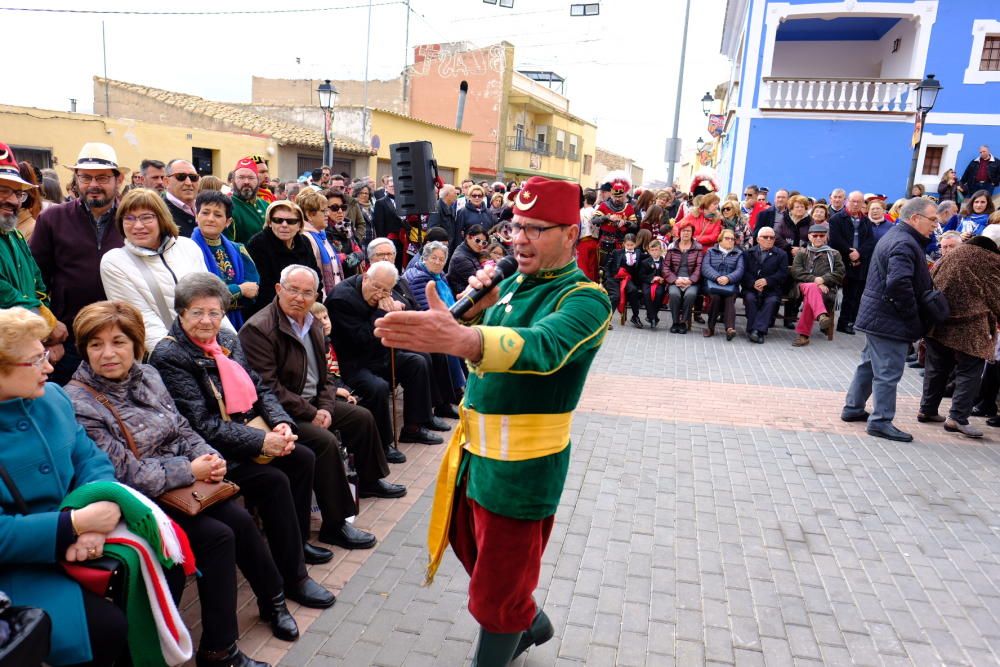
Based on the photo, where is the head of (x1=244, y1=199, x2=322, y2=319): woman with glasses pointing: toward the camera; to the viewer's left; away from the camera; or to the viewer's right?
toward the camera

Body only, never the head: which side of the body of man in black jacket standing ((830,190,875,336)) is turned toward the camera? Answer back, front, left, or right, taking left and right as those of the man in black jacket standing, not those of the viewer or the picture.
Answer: front

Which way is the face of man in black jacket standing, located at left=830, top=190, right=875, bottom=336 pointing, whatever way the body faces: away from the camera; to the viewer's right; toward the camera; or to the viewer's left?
toward the camera

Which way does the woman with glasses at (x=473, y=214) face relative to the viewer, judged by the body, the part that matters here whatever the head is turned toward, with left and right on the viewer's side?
facing the viewer

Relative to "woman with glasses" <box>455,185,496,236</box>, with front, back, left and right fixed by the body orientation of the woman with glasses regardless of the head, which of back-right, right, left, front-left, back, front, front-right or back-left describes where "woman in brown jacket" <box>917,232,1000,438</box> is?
front-left

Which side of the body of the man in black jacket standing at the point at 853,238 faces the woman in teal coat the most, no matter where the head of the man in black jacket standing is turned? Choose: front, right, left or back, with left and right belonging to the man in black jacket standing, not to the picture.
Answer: front

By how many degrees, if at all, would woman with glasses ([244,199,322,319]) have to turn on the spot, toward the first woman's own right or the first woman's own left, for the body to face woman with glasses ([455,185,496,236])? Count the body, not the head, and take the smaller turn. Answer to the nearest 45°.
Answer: approximately 90° to the first woman's own left

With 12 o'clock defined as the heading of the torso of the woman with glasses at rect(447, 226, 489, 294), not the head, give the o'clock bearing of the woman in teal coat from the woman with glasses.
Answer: The woman in teal coat is roughly at 2 o'clock from the woman with glasses.

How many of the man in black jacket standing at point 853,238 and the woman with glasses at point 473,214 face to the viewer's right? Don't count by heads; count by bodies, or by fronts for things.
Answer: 0

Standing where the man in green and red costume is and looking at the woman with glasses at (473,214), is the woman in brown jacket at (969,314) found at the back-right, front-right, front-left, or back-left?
front-right

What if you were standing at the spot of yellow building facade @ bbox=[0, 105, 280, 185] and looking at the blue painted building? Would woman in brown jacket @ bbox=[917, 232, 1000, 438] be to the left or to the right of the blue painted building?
right

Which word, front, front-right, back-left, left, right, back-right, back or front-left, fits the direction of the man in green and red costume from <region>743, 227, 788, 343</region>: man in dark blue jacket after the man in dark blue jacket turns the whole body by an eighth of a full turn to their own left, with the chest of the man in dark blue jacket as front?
front-right

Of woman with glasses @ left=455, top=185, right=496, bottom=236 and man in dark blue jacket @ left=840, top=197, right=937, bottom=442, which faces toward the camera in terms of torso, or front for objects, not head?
the woman with glasses

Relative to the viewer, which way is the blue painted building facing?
toward the camera

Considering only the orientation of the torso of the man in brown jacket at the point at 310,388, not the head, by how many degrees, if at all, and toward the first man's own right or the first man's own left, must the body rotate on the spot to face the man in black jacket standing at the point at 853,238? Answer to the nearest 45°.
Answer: approximately 90° to the first man's own left

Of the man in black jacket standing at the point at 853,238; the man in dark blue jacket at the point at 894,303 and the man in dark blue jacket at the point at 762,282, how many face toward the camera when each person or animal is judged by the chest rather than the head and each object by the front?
2

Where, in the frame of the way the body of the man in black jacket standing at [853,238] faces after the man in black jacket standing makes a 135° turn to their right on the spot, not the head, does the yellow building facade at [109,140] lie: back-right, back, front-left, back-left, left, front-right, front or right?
front-left
